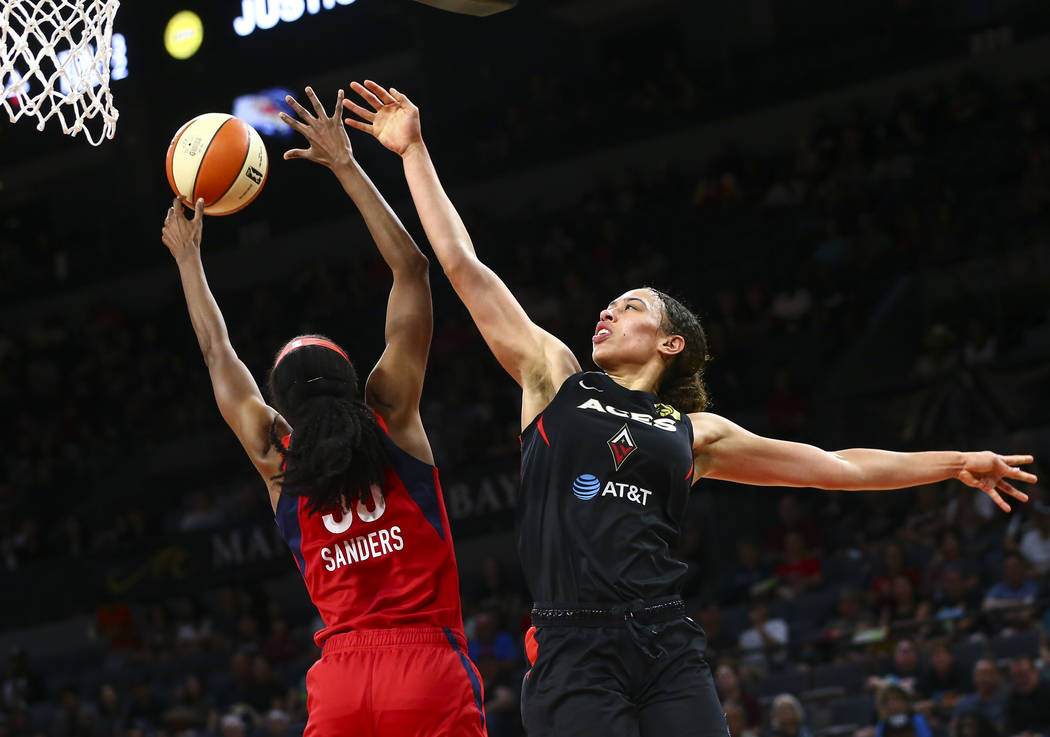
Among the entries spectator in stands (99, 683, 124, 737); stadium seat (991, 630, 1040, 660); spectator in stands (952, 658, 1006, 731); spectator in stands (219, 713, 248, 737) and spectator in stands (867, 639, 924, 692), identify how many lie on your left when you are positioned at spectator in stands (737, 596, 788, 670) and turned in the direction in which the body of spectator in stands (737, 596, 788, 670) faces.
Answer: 3

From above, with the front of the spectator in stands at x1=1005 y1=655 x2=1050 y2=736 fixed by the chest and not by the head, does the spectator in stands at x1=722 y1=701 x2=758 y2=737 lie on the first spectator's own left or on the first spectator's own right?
on the first spectator's own right

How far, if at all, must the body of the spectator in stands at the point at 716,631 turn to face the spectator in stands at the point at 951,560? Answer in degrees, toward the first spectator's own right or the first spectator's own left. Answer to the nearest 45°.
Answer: approximately 135° to the first spectator's own left

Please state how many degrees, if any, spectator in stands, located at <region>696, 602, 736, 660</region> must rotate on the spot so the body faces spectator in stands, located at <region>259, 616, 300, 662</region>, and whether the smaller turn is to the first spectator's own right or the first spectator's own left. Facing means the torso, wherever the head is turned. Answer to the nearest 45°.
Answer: approximately 90° to the first spectator's own right

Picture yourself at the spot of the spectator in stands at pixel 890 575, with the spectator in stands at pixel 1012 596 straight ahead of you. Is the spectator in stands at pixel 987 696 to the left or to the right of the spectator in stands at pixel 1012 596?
right

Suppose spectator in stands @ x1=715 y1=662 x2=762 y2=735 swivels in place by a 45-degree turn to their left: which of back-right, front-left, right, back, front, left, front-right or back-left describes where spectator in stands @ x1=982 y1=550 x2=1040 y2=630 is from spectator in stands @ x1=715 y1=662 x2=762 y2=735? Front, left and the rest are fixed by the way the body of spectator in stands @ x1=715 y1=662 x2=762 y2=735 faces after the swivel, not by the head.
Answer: left

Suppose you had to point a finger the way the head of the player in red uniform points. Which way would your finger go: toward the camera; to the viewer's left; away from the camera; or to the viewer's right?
away from the camera

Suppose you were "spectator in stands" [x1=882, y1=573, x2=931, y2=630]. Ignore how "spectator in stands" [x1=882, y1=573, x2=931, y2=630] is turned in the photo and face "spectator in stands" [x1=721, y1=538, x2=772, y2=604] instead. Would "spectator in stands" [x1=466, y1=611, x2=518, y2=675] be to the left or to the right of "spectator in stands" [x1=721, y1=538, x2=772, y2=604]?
left

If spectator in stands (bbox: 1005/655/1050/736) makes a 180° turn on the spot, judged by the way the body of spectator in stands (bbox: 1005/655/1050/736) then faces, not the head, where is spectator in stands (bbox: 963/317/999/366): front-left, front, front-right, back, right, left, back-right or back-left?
front-left

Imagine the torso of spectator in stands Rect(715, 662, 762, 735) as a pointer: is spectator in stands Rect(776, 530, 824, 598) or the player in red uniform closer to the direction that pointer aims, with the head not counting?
the player in red uniform

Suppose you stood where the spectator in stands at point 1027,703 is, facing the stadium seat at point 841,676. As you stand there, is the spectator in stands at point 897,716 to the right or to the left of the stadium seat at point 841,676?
left

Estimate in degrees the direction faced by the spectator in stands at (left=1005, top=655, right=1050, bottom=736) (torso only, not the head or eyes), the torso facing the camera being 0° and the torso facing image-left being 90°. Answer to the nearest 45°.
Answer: approximately 45°
